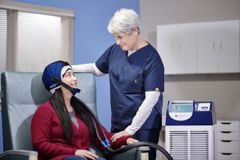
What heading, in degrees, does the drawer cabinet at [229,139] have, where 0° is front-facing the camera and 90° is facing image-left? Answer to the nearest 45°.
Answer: approximately 0°

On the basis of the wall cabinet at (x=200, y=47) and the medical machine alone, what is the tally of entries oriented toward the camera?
2

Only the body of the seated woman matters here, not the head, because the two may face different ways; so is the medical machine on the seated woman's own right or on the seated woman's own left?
on the seated woman's own left

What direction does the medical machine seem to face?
toward the camera

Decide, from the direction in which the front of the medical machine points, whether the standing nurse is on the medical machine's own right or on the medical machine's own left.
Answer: on the medical machine's own right

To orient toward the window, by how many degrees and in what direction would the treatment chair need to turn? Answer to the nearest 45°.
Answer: approximately 135° to its left

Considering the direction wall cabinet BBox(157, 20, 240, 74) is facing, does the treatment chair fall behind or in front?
in front

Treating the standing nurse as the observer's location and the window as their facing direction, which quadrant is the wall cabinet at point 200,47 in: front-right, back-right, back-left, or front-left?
front-right

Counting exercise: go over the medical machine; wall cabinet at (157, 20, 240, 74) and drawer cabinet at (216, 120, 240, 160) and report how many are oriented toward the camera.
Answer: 3

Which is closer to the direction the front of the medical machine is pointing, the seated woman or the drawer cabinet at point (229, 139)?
the seated woman

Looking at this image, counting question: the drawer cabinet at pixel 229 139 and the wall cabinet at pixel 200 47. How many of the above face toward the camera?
2

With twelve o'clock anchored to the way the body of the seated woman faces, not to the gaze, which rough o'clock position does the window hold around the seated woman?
The window is roughly at 7 o'clock from the seated woman.

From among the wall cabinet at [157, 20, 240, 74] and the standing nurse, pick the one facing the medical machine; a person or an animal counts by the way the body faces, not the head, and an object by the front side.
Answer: the wall cabinet
